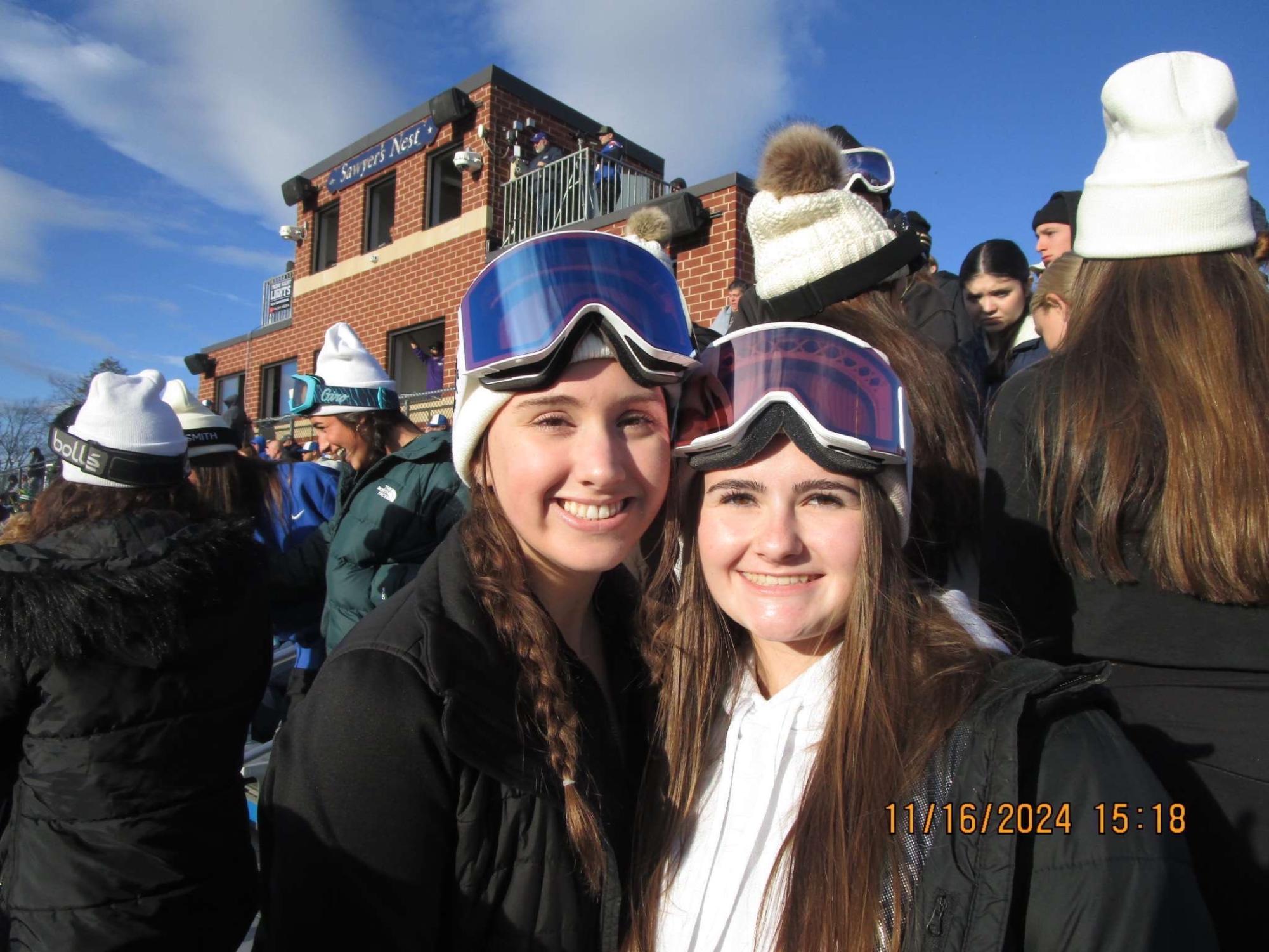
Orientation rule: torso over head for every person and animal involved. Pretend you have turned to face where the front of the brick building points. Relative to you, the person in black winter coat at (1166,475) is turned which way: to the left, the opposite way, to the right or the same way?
the opposite way

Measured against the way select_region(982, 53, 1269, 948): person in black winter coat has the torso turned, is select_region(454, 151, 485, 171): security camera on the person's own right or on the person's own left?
on the person's own left

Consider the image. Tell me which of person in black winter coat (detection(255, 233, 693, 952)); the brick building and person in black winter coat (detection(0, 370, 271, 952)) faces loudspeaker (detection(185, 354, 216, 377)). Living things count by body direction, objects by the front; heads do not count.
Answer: person in black winter coat (detection(0, 370, 271, 952))

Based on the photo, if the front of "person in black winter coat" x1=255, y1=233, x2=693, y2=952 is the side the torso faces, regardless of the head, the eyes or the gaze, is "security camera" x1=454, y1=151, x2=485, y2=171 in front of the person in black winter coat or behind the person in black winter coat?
behind

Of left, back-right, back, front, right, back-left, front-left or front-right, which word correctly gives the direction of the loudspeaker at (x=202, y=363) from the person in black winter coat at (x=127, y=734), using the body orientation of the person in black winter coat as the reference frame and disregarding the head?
front

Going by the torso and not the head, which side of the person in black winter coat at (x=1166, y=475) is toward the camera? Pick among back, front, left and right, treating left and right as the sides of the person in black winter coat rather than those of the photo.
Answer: back

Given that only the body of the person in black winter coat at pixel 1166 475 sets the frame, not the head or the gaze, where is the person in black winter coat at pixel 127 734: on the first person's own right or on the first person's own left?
on the first person's own left

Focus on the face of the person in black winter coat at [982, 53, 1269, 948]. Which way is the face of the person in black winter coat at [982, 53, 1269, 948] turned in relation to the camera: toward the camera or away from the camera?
away from the camera

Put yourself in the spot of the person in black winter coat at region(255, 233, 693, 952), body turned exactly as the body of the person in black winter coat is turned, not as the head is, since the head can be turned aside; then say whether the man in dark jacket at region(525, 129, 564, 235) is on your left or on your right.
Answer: on your left

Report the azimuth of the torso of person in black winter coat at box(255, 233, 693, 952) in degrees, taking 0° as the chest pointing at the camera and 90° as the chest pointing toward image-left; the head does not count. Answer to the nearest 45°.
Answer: approximately 315°

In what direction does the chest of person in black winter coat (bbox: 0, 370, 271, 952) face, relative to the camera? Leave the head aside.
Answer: away from the camera

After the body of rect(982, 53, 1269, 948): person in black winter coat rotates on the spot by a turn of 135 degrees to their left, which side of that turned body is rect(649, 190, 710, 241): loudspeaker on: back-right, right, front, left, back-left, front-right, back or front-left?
right

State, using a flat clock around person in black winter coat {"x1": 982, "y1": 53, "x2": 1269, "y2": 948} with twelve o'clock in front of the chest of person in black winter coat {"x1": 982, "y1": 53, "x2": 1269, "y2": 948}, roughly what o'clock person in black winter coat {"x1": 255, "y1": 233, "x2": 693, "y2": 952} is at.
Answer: person in black winter coat {"x1": 255, "y1": 233, "x2": 693, "y2": 952} is roughly at 8 o'clock from person in black winter coat {"x1": 982, "y1": 53, "x2": 1269, "y2": 948}.

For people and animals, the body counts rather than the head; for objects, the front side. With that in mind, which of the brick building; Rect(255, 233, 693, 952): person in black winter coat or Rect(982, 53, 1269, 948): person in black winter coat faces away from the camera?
Rect(982, 53, 1269, 948): person in black winter coat

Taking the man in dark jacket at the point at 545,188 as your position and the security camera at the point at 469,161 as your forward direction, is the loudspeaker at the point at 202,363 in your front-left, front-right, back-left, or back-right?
front-right

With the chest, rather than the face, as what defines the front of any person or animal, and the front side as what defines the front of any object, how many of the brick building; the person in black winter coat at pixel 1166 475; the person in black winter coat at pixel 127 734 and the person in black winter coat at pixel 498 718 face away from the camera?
2
